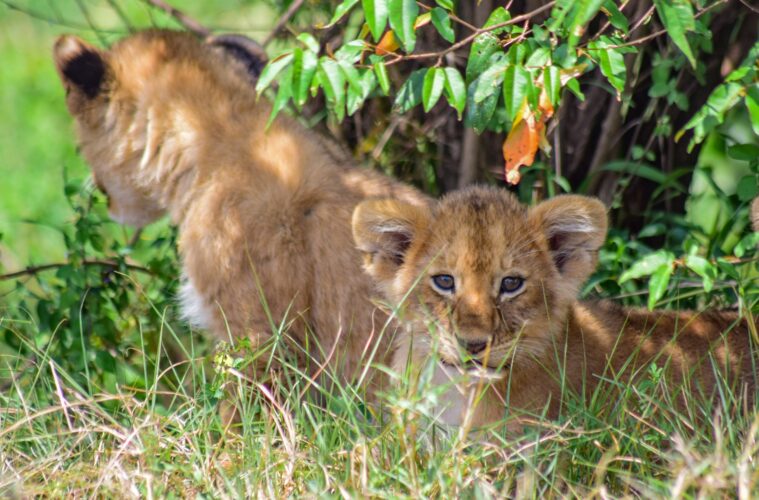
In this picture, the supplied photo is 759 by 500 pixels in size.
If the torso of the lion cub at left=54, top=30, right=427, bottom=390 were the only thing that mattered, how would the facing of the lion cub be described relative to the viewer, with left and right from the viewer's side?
facing away from the viewer and to the left of the viewer

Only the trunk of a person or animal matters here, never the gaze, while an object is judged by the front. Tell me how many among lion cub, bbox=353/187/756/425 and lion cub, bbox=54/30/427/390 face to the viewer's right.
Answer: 0
